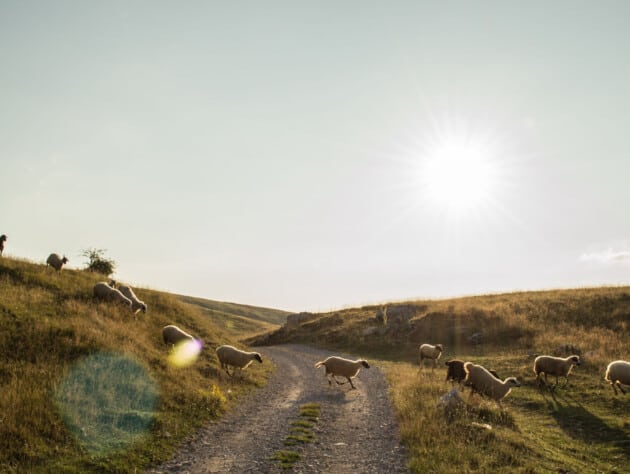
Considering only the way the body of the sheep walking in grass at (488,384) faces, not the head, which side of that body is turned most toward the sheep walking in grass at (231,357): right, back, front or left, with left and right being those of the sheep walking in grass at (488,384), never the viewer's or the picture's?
back

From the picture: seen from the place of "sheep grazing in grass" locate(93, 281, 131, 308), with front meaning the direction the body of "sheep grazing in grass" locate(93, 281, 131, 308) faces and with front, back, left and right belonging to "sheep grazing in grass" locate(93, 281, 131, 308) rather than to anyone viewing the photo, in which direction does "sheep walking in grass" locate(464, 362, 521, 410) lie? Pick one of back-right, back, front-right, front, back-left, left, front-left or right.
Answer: front-right

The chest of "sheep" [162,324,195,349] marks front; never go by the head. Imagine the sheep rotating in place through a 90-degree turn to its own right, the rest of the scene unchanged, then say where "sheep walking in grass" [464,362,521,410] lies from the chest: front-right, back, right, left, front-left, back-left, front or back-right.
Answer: front-left

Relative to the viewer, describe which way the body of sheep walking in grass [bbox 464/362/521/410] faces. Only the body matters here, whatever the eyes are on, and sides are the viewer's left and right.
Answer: facing to the right of the viewer

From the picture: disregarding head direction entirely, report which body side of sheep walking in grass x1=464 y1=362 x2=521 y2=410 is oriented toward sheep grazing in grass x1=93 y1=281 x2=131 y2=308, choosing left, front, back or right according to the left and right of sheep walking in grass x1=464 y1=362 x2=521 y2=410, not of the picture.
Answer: back

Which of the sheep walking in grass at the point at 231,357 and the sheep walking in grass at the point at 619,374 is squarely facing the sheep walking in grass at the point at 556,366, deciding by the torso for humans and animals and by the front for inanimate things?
the sheep walking in grass at the point at 231,357

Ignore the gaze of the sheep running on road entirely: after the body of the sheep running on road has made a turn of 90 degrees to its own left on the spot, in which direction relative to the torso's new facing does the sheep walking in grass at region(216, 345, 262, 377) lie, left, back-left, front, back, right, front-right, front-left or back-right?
left

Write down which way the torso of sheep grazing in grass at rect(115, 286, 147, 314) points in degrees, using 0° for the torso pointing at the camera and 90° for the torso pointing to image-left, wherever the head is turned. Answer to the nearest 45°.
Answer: approximately 270°

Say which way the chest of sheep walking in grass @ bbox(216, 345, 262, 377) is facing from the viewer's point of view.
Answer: to the viewer's right

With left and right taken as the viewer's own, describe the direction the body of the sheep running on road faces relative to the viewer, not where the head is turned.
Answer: facing to the right of the viewer

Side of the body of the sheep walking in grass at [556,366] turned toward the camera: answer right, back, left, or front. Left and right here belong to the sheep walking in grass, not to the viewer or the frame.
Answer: right

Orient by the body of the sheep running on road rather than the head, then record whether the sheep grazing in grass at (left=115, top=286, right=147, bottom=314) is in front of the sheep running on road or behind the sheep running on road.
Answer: behind
